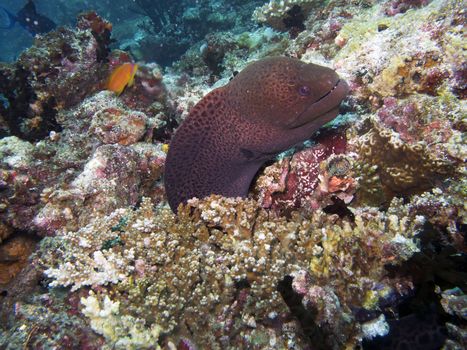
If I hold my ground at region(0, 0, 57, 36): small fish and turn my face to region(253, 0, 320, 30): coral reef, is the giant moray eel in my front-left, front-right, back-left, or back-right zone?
front-right

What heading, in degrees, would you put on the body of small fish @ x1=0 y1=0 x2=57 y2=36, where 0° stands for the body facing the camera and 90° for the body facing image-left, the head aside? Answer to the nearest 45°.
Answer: approximately 270°

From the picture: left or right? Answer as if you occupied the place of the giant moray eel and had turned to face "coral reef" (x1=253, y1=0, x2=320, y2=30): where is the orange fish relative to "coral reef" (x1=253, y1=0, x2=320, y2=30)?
left

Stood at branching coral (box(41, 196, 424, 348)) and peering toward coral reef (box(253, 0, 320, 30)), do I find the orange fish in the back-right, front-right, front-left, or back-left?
front-left

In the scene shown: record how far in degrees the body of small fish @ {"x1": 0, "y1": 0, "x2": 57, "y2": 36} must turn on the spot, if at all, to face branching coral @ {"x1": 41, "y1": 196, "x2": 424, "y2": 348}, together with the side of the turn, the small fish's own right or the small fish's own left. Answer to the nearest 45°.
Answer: approximately 90° to the small fish's own right

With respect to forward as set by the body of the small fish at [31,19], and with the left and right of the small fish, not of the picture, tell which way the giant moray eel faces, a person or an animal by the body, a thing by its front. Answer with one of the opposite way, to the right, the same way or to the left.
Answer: the same way

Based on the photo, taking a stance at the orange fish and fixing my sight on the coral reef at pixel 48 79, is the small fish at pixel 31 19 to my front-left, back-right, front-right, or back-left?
front-right

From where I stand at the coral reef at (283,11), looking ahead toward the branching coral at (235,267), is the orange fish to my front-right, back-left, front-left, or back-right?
front-right

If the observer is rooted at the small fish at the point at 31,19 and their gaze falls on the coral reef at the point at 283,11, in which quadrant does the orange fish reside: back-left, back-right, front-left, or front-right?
front-right

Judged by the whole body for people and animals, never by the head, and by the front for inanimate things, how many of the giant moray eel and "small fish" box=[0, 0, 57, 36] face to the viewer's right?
2

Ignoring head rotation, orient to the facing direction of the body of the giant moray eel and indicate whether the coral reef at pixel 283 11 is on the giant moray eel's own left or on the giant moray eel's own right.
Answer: on the giant moray eel's own left

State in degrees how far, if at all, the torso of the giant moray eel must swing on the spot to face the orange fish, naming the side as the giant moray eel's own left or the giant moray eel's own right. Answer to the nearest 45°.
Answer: approximately 135° to the giant moray eel's own left

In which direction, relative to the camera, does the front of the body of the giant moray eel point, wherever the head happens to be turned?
to the viewer's right

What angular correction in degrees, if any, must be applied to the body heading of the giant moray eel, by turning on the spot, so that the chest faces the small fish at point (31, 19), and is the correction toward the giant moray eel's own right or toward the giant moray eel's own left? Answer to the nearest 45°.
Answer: approximately 135° to the giant moray eel's own left
